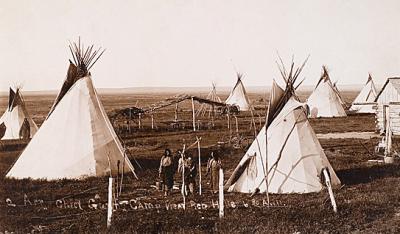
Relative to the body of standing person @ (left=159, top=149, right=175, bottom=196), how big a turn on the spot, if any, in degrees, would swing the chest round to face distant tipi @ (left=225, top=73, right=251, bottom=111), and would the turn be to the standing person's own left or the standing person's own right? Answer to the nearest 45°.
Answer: approximately 180°

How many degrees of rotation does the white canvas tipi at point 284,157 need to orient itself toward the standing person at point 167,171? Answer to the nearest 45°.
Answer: approximately 45° to its right

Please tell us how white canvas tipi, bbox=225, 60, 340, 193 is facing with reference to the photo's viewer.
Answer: facing the viewer and to the left of the viewer

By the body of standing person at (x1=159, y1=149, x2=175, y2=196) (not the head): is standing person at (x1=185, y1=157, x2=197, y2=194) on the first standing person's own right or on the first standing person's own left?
on the first standing person's own left

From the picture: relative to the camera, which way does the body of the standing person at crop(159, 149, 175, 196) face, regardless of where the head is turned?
toward the camera

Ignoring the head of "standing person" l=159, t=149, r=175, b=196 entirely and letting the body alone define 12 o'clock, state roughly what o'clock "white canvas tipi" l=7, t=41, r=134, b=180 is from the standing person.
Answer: The white canvas tipi is roughly at 4 o'clock from the standing person.

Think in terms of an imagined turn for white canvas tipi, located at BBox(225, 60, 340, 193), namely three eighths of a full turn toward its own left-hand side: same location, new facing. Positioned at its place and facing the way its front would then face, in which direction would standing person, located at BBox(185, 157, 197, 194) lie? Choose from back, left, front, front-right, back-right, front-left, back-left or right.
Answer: back

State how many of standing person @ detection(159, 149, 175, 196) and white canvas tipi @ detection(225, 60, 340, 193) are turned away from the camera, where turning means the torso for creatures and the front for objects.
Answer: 0

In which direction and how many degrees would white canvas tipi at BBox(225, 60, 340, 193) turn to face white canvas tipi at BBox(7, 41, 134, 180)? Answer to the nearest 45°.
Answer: approximately 45° to its right

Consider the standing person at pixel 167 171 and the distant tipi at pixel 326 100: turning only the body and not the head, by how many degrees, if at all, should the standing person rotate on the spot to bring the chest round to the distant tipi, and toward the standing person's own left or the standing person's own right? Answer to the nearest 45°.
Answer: approximately 135° to the standing person's own left

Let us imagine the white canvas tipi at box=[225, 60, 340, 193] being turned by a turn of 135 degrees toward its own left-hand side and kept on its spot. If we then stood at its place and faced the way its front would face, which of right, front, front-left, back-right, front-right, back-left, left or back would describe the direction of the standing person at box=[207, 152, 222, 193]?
back

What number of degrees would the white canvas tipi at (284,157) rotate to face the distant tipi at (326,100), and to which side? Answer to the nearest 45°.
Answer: approximately 135° to its right

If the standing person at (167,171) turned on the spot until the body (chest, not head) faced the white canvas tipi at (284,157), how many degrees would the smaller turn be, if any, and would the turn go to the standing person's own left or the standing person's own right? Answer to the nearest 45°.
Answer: approximately 90° to the standing person's own left

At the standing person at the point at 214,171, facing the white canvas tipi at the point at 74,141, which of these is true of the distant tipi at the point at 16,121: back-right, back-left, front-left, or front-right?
front-right

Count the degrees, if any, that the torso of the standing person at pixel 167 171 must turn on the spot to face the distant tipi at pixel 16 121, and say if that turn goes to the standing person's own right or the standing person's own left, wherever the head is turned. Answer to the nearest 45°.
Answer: approximately 135° to the standing person's own right
